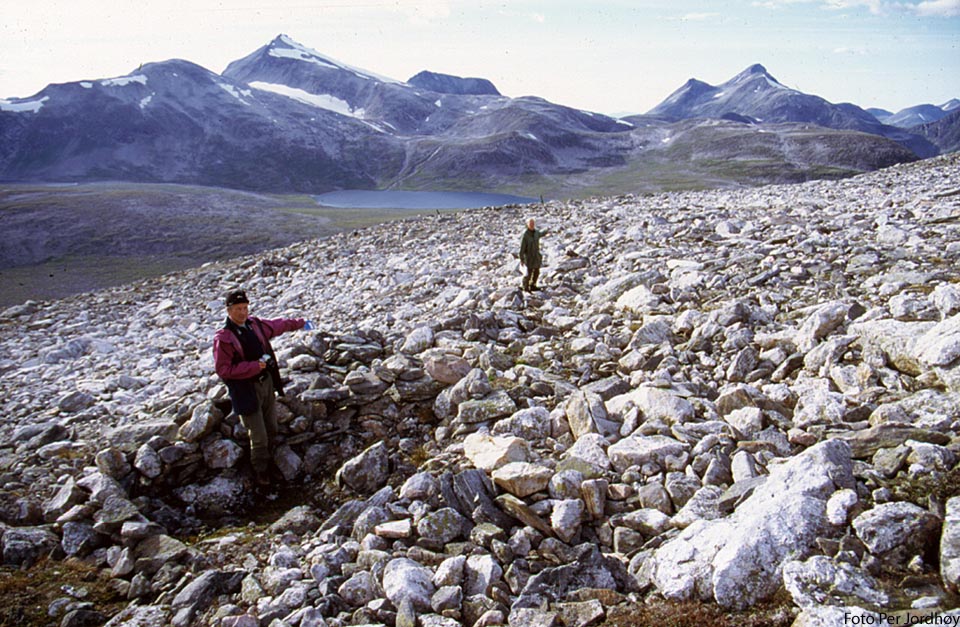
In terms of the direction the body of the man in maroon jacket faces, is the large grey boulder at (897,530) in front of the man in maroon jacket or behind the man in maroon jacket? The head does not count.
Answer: in front

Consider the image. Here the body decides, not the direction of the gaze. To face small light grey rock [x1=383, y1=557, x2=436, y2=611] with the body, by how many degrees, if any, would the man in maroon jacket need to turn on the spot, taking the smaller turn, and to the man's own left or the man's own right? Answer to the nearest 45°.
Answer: approximately 45° to the man's own right

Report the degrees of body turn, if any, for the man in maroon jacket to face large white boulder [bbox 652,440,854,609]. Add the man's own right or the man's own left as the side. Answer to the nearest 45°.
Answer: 0° — they already face it

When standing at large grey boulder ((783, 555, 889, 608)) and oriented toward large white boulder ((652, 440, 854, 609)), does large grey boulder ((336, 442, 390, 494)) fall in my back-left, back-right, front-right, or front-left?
front-left

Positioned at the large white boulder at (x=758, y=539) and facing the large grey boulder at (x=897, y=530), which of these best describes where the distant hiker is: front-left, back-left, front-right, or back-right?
back-left

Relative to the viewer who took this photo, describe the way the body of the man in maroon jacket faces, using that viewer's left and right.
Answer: facing the viewer and to the right of the viewer

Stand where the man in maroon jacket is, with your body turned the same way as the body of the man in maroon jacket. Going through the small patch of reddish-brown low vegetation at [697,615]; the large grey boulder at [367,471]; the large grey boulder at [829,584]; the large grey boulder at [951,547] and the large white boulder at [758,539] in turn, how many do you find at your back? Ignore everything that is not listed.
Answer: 0

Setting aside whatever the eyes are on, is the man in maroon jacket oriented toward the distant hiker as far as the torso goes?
no

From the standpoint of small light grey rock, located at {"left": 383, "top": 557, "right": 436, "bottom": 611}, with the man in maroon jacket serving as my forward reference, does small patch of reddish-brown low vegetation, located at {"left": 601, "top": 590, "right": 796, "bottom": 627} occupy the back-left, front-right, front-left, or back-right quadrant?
back-right

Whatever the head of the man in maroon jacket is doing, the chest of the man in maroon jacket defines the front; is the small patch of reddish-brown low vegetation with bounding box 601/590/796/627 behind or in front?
in front

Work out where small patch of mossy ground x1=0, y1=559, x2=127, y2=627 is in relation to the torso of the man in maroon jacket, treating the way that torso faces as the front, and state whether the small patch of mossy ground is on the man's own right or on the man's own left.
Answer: on the man's own right

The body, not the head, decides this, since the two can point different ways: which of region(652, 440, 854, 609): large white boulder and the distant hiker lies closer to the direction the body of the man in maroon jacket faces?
the large white boulder
